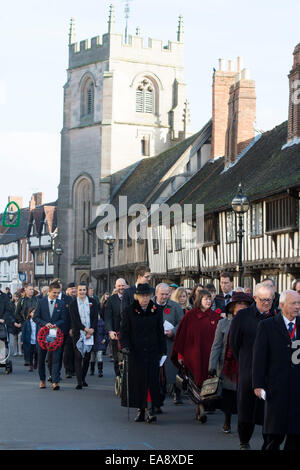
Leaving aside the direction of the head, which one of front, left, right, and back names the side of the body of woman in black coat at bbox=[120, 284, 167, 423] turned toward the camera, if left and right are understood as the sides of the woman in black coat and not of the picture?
front

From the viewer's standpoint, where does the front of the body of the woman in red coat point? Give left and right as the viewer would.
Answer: facing the viewer and to the right of the viewer

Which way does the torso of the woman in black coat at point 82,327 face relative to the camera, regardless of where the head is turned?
toward the camera

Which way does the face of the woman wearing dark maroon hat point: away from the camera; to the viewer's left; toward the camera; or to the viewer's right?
toward the camera

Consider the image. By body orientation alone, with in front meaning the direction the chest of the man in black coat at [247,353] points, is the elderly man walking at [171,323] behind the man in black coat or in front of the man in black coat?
behind

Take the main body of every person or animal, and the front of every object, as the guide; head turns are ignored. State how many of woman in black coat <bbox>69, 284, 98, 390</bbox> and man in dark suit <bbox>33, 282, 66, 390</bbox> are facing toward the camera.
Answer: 2

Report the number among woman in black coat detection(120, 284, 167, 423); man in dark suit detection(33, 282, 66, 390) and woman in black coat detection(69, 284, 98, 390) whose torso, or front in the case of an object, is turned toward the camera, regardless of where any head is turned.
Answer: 3

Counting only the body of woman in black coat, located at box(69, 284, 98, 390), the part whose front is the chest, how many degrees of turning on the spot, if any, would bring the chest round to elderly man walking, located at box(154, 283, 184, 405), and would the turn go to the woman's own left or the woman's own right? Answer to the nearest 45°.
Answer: approximately 45° to the woman's own left

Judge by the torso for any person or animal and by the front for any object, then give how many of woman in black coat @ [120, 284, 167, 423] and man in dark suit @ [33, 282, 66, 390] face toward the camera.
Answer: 2

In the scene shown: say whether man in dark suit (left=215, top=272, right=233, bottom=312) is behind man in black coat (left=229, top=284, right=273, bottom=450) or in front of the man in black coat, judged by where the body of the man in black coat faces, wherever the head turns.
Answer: behind

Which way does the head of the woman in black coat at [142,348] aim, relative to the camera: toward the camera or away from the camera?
toward the camera

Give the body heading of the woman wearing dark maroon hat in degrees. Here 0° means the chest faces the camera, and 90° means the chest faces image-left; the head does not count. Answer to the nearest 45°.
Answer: approximately 315°
